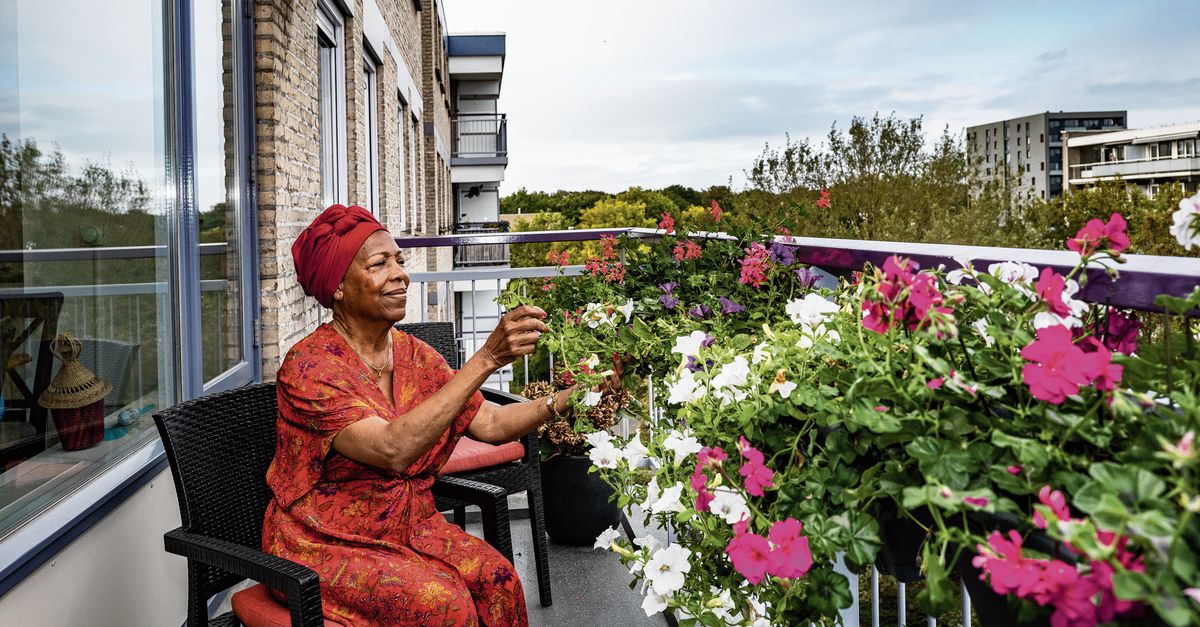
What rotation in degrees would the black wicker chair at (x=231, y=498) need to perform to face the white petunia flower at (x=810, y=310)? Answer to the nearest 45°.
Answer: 0° — it already faces it

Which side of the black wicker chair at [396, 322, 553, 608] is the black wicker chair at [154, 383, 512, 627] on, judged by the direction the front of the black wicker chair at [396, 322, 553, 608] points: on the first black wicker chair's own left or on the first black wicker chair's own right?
on the first black wicker chair's own right

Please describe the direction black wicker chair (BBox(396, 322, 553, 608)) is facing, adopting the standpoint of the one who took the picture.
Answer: facing the viewer and to the right of the viewer

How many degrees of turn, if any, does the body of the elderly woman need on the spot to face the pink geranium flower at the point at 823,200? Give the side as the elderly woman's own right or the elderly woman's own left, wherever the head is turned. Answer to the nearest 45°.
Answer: approximately 90° to the elderly woman's own left

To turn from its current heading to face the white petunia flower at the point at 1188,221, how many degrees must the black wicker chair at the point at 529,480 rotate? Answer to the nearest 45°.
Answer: approximately 45° to its right

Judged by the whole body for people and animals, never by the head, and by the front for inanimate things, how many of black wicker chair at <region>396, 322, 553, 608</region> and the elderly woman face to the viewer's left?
0

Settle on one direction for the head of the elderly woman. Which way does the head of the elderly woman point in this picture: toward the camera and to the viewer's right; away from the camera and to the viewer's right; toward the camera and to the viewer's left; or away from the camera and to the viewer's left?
toward the camera and to the viewer's right

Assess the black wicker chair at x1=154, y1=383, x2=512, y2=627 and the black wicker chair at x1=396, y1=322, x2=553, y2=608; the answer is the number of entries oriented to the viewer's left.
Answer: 0
